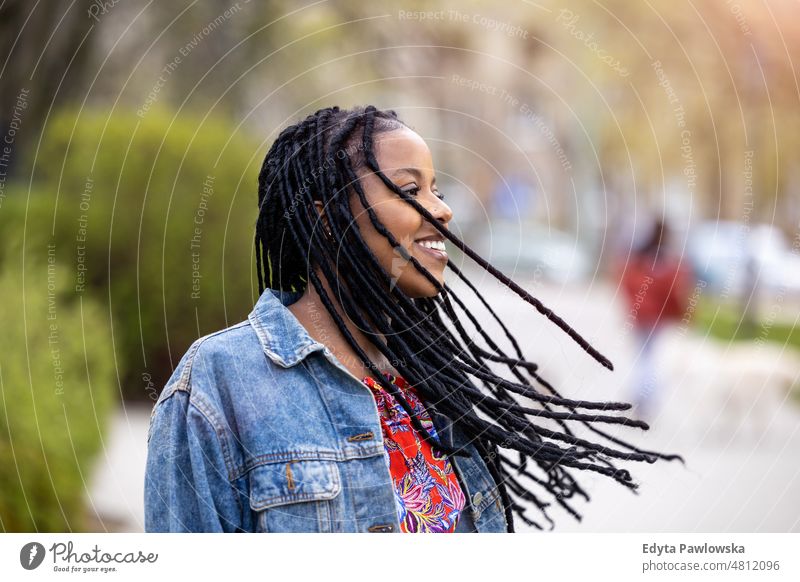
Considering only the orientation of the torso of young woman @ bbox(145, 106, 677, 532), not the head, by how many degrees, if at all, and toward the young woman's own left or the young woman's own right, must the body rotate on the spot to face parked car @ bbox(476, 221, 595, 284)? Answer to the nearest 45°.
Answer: approximately 135° to the young woman's own left

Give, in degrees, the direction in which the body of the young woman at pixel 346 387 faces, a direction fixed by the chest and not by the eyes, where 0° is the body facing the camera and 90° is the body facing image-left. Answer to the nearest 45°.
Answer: approximately 315°

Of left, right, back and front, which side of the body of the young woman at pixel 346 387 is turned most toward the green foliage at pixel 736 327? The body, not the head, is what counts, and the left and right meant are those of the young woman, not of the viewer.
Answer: left

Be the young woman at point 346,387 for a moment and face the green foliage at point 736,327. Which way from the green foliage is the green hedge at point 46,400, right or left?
left

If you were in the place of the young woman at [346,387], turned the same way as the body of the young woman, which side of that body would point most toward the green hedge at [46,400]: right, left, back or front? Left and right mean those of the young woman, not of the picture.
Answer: back

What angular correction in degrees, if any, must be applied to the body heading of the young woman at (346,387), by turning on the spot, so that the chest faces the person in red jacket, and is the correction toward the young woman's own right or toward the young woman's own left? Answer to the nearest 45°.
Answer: approximately 135° to the young woman's own left

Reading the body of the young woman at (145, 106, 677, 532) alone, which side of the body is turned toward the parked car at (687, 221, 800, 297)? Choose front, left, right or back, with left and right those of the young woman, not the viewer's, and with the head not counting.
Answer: left

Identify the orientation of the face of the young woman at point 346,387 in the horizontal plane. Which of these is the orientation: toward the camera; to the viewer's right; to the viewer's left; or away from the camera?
to the viewer's right
